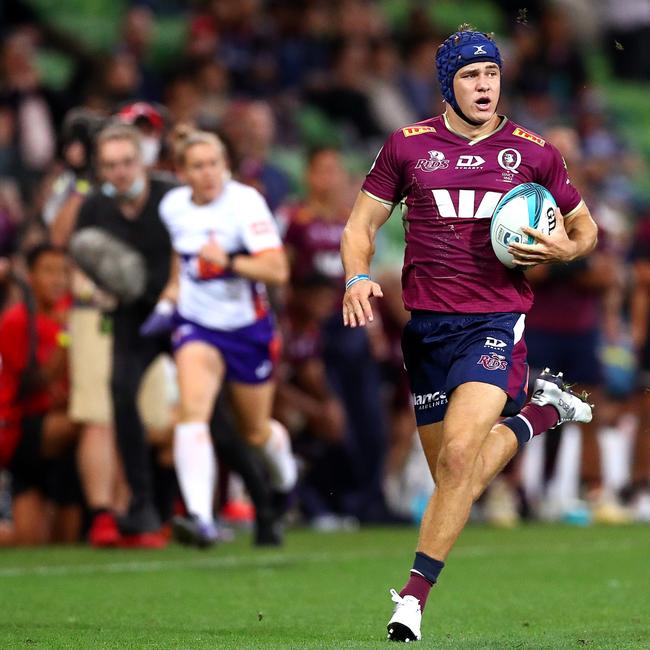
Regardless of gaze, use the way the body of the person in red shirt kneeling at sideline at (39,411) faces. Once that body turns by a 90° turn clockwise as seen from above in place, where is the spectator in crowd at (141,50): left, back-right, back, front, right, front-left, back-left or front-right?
back-right

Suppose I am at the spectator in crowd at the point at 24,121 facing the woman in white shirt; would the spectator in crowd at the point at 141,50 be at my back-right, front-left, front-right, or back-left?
back-left

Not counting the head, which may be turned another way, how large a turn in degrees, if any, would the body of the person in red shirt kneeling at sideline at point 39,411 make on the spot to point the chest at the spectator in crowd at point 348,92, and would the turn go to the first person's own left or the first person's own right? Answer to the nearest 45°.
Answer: approximately 90° to the first person's own left

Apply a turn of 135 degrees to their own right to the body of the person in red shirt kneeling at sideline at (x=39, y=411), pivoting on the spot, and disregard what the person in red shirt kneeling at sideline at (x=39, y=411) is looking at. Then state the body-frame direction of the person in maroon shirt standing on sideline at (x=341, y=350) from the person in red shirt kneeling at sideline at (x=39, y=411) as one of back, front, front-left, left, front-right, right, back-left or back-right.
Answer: back-right

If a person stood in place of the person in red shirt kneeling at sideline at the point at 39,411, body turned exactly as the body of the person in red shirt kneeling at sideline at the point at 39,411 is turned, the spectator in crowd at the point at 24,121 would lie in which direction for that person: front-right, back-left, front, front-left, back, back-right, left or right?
back-left

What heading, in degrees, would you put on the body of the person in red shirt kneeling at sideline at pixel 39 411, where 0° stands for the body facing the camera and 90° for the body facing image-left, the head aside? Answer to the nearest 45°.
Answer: approximately 315°
